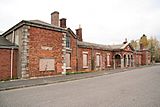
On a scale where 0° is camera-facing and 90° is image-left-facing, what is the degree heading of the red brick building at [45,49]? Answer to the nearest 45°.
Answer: approximately 315°
